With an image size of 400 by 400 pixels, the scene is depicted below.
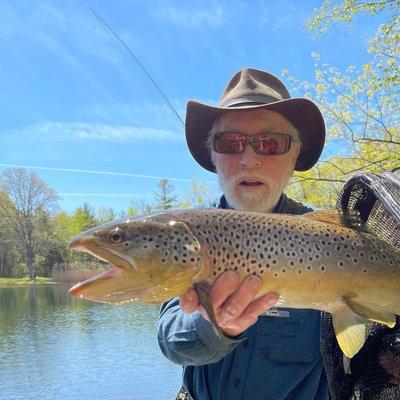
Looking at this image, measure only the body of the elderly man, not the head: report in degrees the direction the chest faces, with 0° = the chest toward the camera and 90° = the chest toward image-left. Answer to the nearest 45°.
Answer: approximately 0°
